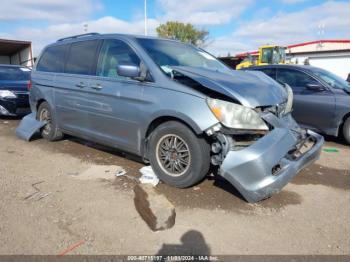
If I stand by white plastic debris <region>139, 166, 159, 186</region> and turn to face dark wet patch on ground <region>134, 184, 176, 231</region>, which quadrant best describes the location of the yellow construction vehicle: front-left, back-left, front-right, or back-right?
back-left

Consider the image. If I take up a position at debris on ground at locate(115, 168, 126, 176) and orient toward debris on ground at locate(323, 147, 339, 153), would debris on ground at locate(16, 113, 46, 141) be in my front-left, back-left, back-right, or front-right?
back-left

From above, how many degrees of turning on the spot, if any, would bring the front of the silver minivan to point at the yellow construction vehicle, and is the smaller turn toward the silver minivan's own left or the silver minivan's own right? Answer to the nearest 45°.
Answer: approximately 135° to the silver minivan's own left

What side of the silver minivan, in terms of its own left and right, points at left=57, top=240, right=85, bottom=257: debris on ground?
right

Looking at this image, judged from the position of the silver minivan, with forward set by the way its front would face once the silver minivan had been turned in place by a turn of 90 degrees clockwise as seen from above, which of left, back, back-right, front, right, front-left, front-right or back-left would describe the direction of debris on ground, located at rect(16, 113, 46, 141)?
right

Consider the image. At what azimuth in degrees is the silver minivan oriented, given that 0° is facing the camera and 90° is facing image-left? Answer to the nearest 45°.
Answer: approximately 315°

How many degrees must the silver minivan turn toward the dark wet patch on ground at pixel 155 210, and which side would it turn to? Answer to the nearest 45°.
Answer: approximately 45° to its right
